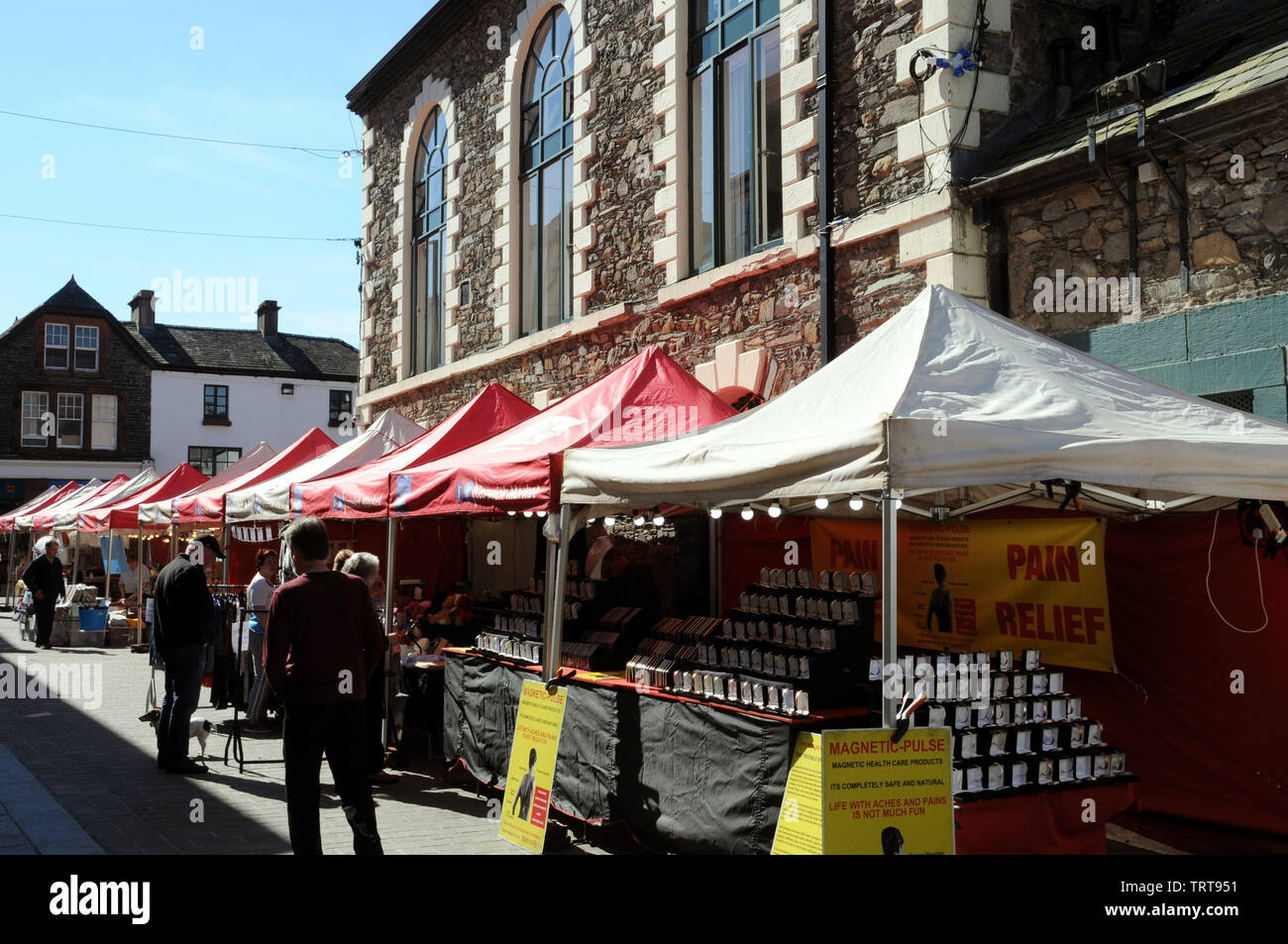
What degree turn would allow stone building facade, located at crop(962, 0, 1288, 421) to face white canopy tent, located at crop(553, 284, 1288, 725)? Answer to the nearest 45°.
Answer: approximately 45° to its left

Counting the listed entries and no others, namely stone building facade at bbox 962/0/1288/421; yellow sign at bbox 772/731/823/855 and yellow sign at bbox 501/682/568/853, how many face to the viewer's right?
0

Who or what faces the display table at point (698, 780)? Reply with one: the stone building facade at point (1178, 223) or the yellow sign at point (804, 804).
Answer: the stone building facade

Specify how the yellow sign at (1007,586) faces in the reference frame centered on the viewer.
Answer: facing the viewer

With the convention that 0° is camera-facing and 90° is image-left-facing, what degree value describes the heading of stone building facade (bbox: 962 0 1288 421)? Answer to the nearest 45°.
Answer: approximately 45°

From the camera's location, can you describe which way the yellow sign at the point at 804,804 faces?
facing the viewer and to the left of the viewer

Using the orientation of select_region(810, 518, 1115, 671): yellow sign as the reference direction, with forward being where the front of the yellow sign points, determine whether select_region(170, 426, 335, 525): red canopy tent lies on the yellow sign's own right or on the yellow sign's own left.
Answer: on the yellow sign's own right

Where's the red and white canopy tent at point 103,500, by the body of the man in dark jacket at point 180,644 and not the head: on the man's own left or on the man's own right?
on the man's own left

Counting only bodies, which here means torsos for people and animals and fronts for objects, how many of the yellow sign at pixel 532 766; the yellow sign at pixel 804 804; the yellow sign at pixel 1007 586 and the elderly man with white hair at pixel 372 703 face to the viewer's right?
1

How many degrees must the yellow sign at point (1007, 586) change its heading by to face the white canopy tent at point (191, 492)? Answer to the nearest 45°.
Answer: approximately 135° to its right
